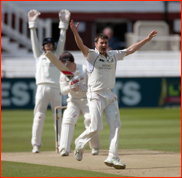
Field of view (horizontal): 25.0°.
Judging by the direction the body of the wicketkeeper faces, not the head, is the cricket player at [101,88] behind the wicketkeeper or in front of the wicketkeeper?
in front

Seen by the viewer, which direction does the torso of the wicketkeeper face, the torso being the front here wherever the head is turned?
toward the camera

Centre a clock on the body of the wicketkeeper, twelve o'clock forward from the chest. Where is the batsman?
The batsman is roughly at 11 o'clock from the wicketkeeper.
